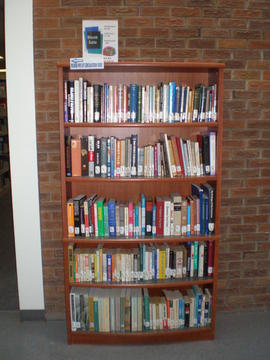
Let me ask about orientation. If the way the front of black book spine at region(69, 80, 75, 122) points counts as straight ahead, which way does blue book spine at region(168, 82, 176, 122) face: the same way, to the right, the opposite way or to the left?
the same way

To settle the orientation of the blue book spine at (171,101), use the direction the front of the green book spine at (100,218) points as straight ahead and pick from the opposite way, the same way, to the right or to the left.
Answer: the same way

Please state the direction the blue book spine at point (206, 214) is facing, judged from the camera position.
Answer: facing the viewer

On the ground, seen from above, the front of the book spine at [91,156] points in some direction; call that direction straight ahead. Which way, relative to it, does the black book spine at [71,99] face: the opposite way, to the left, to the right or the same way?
the same way

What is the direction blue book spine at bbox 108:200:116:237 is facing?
toward the camera

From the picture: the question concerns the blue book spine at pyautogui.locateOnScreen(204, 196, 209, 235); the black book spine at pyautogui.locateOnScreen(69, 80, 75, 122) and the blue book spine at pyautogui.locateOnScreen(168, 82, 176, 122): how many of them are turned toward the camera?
3

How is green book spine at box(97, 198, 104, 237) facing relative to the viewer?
toward the camera

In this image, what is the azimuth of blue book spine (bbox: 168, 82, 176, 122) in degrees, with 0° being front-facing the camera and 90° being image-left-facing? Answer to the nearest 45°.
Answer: approximately 0°

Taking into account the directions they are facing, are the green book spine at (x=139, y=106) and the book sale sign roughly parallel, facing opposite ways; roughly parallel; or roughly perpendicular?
roughly parallel

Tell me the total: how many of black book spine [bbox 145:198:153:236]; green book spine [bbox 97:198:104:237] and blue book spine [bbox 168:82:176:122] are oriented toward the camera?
3

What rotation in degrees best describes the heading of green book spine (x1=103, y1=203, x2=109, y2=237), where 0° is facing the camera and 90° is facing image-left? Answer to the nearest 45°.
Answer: approximately 0°

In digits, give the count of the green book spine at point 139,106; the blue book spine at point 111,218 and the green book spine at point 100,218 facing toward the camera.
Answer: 3
